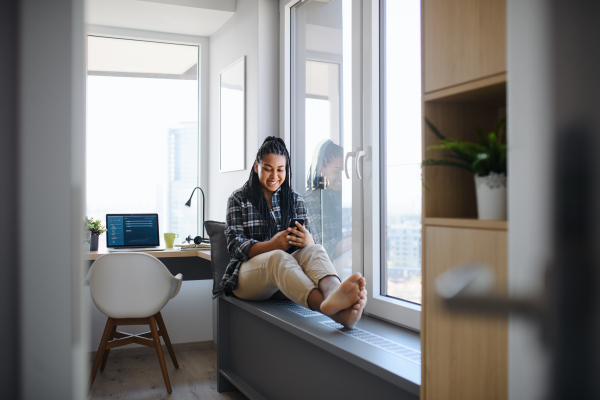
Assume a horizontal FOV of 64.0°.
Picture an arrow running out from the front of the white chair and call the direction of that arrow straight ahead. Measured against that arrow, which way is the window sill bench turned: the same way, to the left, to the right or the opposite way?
to the left

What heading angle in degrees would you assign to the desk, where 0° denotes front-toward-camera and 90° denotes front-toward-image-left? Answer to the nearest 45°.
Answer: approximately 0°

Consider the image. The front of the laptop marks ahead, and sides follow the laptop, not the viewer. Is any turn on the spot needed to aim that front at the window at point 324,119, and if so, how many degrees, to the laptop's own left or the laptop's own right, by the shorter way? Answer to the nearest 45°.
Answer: approximately 45° to the laptop's own left

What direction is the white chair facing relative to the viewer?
away from the camera

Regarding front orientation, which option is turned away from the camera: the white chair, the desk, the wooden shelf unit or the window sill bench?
the white chair

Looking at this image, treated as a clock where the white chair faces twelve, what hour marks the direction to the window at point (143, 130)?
The window is roughly at 12 o'clock from the white chair.

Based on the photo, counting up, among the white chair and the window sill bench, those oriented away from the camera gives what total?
1

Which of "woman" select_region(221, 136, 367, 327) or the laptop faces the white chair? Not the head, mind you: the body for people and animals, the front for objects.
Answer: the laptop

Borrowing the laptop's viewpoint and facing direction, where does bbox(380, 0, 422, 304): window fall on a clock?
The window is roughly at 11 o'clock from the laptop.

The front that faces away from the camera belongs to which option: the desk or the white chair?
the white chair
